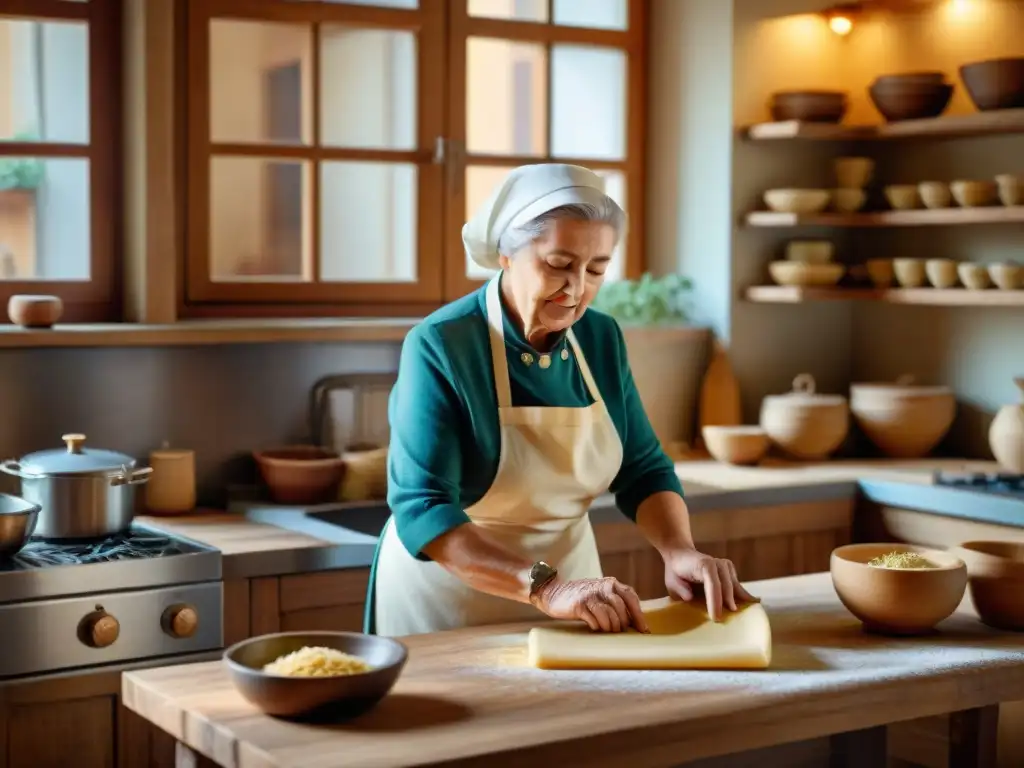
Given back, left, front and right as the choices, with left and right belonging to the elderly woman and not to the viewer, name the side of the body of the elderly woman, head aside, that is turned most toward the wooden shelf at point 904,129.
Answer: left

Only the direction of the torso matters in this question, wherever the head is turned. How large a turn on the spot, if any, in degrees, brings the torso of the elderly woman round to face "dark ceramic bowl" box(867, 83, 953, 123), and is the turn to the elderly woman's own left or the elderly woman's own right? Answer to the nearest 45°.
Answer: approximately 90° to the elderly woman's own left

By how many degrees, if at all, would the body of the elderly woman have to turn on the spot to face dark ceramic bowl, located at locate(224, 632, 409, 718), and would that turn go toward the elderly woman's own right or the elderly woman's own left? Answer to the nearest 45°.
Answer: approximately 45° to the elderly woman's own right

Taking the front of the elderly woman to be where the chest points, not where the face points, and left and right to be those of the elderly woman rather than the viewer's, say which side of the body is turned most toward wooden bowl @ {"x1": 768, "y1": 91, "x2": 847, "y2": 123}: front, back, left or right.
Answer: left

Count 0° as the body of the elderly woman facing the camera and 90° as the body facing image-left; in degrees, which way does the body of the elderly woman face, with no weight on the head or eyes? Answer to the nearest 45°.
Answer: approximately 315°

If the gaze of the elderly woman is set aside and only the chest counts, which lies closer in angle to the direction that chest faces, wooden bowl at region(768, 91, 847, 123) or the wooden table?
the wooden table

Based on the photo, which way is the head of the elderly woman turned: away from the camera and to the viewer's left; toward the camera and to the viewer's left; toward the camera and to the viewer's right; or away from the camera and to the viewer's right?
toward the camera and to the viewer's right

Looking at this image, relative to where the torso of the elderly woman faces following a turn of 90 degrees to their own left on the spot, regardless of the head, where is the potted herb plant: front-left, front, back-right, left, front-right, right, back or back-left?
front-left
